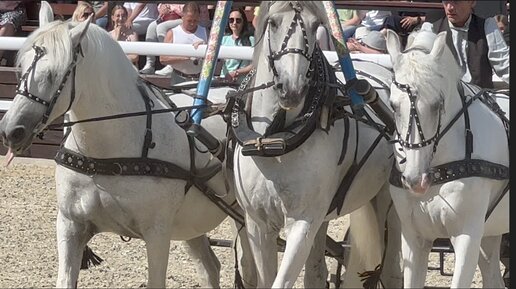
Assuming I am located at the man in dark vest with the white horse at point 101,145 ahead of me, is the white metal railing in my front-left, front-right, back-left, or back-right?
front-right

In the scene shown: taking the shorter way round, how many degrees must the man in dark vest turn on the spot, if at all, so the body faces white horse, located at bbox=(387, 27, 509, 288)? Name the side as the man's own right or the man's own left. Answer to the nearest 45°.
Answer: approximately 45° to the man's own left

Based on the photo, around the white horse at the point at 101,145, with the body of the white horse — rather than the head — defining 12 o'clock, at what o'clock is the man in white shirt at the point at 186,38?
The man in white shirt is roughly at 5 o'clock from the white horse.

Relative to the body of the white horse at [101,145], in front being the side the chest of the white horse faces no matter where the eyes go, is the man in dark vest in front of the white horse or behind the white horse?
behind

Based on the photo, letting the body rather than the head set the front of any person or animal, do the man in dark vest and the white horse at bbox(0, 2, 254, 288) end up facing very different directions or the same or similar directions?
same or similar directions

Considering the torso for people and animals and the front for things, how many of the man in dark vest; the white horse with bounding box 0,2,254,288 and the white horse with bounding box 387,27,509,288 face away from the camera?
0

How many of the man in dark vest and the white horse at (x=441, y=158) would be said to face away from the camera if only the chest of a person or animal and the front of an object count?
0

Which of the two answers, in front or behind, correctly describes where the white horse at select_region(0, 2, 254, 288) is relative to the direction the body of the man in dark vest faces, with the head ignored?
in front

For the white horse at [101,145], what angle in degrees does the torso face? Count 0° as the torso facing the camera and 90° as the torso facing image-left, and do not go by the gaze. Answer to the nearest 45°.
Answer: approximately 45°

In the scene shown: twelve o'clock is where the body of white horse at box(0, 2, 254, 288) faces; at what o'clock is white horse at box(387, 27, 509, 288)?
white horse at box(387, 27, 509, 288) is roughly at 8 o'clock from white horse at box(0, 2, 254, 288).

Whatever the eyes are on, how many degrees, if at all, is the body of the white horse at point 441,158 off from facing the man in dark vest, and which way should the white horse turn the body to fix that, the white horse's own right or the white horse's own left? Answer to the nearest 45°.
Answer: approximately 135° to the white horse's own right

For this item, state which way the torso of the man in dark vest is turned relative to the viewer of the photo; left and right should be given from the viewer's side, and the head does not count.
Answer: facing the viewer and to the left of the viewer
